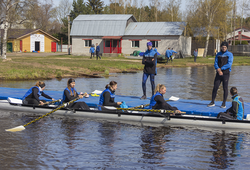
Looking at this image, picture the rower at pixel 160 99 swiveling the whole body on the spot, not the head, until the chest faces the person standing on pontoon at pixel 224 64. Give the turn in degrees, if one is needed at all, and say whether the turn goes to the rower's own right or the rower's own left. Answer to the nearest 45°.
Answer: approximately 45° to the rower's own left

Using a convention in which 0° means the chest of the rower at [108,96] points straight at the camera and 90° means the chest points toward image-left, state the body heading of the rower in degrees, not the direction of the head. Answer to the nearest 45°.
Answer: approximately 270°

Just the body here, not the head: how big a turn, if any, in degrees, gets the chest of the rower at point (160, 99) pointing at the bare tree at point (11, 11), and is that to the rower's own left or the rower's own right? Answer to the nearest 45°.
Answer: approximately 135° to the rower's own left

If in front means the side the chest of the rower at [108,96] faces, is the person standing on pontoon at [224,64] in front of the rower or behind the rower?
in front

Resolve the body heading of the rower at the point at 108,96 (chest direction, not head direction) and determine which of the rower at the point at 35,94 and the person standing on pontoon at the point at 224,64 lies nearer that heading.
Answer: the person standing on pontoon

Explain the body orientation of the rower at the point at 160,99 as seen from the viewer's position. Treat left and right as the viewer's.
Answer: facing to the right of the viewer
